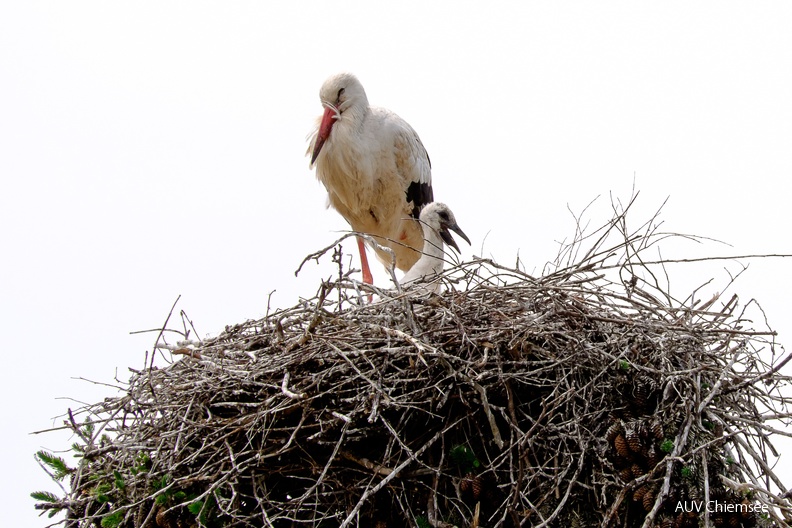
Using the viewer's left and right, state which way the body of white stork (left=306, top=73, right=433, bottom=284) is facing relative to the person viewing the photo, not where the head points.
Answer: facing the viewer and to the left of the viewer
